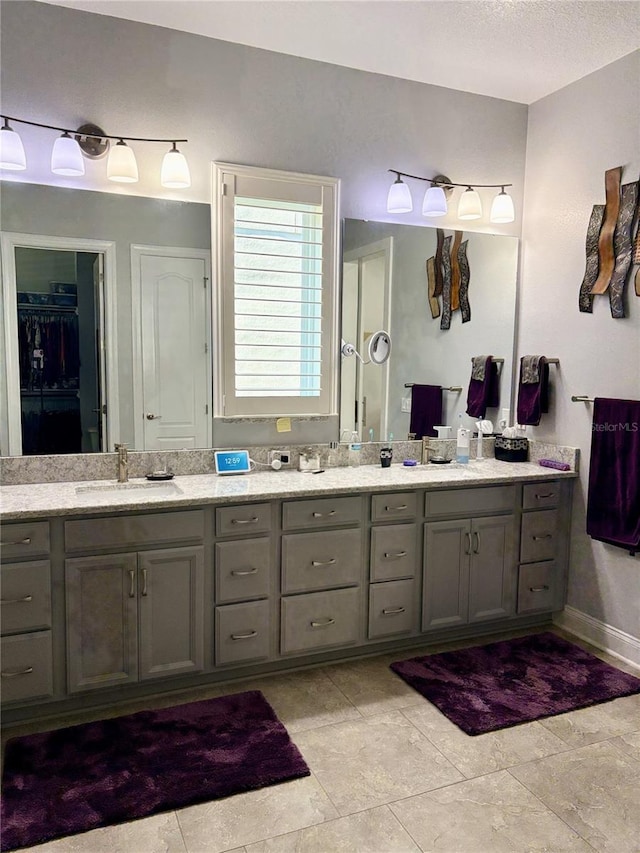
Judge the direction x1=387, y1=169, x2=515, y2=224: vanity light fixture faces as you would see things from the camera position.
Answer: facing the viewer and to the right of the viewer

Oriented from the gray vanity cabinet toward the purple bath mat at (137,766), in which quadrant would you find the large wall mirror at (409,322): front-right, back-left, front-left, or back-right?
back-left

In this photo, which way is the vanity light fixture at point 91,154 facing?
toward the camera

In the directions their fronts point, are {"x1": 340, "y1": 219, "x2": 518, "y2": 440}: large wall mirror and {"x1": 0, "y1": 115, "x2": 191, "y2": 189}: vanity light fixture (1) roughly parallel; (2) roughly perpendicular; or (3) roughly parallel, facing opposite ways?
roughly parallel

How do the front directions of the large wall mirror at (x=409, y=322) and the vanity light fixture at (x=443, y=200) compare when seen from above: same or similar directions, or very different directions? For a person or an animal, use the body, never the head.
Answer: same or similar directions

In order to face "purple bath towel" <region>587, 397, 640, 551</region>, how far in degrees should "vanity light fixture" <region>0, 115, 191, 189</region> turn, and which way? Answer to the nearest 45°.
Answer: approximately 90° to its left

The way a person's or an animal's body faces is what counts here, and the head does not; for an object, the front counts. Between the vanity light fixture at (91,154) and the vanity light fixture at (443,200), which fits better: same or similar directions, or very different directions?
same or similar directions

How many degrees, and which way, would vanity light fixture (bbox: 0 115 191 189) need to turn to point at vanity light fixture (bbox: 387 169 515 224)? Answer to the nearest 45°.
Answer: approximately 90° to its left

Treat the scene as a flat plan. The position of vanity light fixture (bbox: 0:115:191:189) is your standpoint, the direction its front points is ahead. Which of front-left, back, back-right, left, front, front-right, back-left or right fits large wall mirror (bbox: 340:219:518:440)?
left
